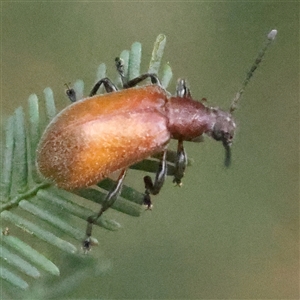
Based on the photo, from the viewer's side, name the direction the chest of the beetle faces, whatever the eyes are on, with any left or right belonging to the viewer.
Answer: facing to the right of the viewer
